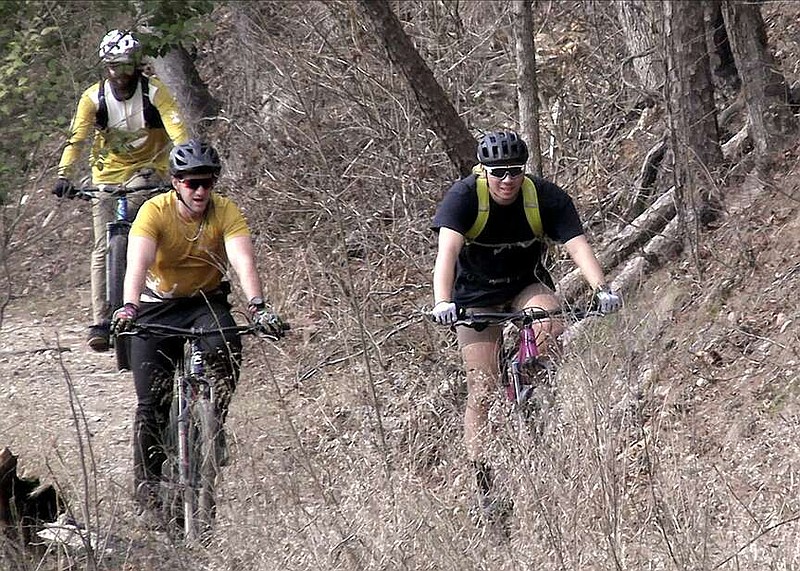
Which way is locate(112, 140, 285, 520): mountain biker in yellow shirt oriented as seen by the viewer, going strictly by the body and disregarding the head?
toward the camera

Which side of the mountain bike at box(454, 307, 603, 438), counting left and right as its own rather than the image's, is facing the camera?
front

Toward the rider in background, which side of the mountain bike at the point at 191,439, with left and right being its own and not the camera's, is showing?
back

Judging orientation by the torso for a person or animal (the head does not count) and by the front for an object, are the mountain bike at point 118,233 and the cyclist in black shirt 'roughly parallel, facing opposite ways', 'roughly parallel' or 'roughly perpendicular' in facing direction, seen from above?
roughly parallel

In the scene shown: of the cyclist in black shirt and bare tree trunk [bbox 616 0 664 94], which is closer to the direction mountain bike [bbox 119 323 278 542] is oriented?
the cyclist in black shirt

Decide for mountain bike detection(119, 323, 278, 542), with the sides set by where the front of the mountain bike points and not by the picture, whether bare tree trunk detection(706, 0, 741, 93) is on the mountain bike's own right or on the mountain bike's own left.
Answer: on the mountain bike's own left

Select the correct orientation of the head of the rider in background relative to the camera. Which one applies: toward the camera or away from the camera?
toward the camera

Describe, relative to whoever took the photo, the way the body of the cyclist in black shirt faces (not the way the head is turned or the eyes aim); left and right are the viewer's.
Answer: facing the viewer

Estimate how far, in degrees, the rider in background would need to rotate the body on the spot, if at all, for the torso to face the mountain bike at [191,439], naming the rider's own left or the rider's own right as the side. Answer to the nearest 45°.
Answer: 0° — they already face it

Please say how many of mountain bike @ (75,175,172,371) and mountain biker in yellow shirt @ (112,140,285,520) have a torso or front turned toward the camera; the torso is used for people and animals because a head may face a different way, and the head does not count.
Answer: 2
